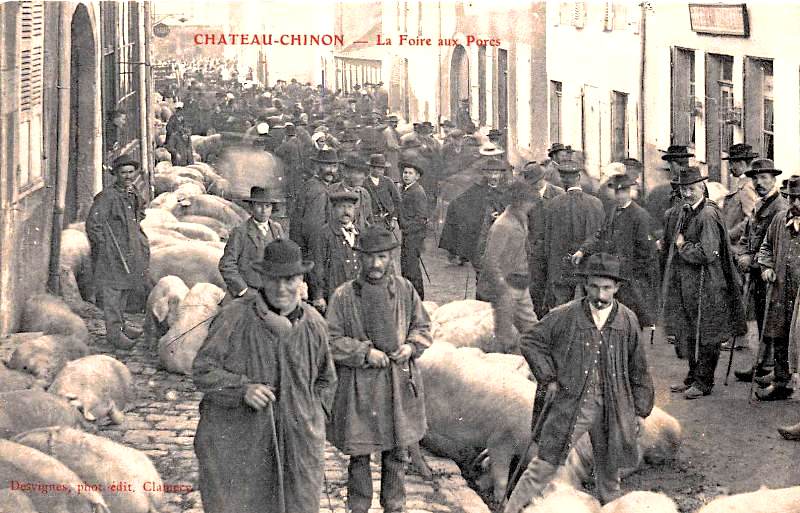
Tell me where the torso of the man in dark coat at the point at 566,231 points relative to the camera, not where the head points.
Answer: away from the camera

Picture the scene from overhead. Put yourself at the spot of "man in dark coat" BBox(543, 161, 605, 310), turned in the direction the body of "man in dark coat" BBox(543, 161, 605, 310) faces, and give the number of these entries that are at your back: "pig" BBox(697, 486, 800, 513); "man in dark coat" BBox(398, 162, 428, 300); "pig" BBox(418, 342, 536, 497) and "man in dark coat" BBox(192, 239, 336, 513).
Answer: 3

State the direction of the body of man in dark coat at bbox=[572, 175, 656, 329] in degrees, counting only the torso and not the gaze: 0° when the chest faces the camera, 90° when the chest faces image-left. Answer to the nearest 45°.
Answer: approximately 45°

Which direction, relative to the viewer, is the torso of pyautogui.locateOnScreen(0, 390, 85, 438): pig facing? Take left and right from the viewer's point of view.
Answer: facing to the right of the viewer
